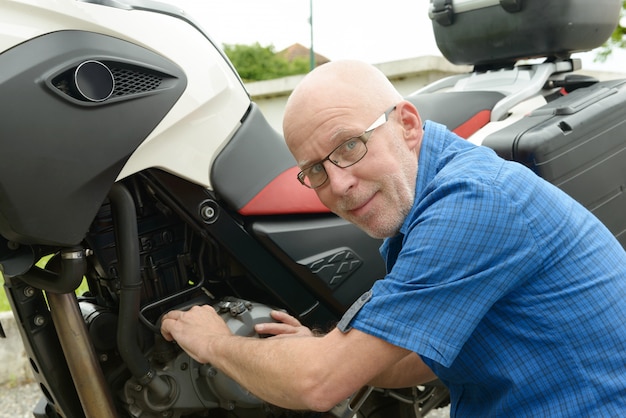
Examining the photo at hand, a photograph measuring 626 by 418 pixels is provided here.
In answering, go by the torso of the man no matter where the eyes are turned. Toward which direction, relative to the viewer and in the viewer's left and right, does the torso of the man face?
facing to the left of the viewer
